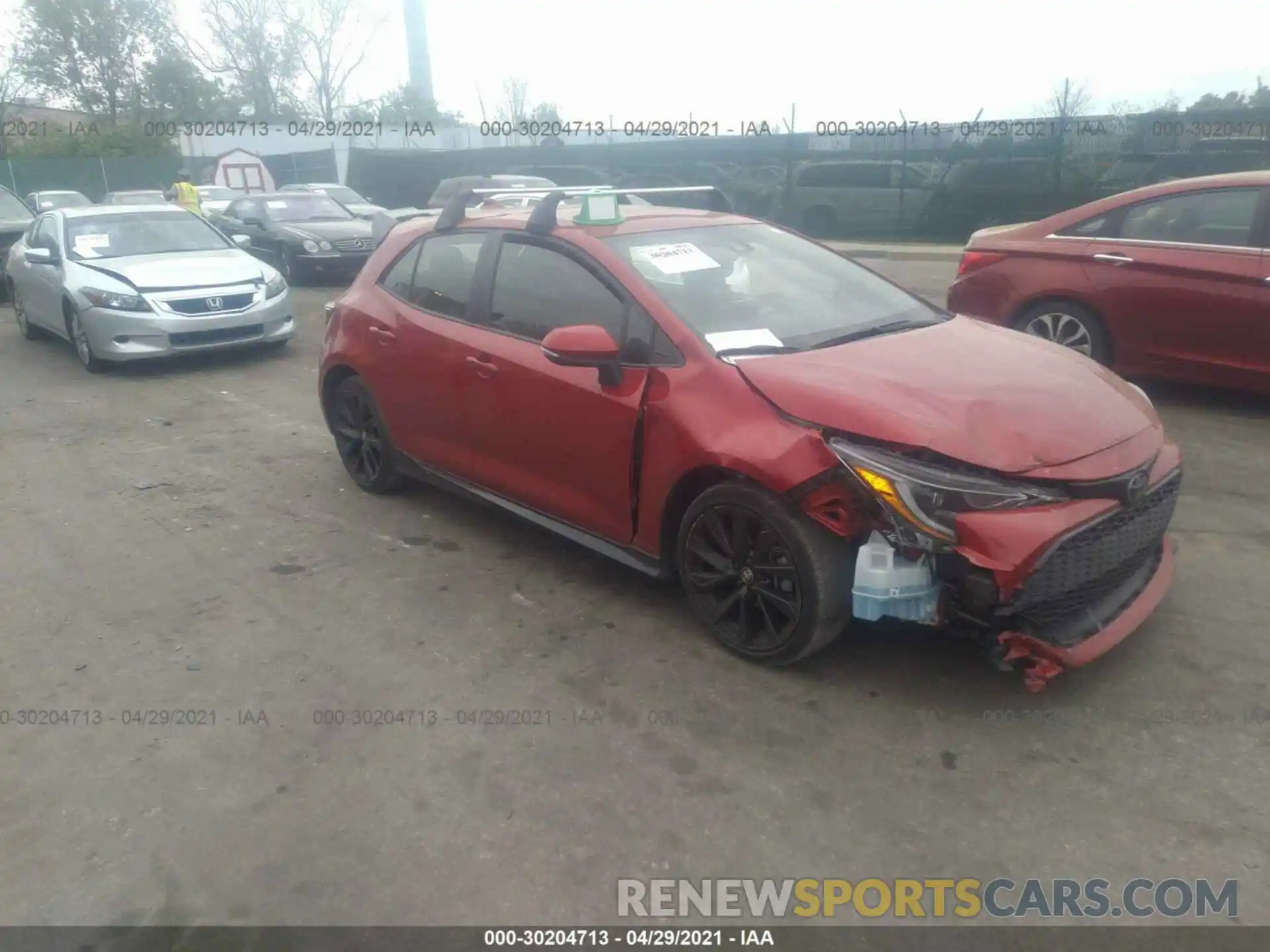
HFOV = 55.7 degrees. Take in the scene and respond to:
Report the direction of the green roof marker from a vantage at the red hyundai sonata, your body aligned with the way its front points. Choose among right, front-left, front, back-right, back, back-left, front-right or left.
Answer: back-right

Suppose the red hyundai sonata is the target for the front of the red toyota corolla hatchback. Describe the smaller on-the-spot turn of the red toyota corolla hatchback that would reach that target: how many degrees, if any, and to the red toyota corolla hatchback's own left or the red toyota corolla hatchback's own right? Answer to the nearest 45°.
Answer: approximately 90° to the red toyota corolla hatchback's own left

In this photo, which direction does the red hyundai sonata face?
to the viewer's right

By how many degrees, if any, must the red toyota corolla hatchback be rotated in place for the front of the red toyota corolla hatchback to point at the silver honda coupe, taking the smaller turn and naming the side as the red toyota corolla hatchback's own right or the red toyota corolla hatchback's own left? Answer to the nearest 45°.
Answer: approximately 180°

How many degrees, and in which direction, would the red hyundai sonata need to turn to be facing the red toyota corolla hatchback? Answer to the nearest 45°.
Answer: approximately 90° to its right

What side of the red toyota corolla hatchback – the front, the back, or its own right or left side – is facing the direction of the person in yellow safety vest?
back

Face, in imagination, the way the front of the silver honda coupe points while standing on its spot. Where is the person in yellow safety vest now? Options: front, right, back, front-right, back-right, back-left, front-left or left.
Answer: back-left

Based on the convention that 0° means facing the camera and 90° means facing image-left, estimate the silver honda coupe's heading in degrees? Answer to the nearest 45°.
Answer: approximately 315°

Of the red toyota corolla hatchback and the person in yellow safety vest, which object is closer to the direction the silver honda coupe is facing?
the red toyota corolla hatchback

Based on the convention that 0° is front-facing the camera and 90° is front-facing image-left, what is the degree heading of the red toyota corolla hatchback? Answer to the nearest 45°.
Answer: approximately 315°
